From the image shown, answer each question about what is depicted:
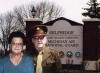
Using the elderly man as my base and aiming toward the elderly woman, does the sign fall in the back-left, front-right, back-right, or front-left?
back-right

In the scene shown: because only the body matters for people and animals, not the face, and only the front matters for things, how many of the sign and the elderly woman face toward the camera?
2

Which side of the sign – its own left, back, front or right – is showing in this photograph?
front

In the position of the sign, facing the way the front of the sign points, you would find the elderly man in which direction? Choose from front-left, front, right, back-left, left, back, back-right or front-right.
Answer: front

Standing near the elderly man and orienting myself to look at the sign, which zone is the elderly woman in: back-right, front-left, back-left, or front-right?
back-left

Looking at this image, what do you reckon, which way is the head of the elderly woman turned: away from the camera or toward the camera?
toward the camera

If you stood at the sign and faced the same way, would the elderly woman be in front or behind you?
in front

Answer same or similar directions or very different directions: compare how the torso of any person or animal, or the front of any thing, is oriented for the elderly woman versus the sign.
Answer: same or similar directions

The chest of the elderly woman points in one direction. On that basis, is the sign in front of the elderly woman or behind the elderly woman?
behind

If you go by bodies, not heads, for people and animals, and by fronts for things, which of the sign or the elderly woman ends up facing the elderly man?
the sign

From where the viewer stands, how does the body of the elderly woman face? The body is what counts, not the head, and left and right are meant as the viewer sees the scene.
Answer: facing the viewer
